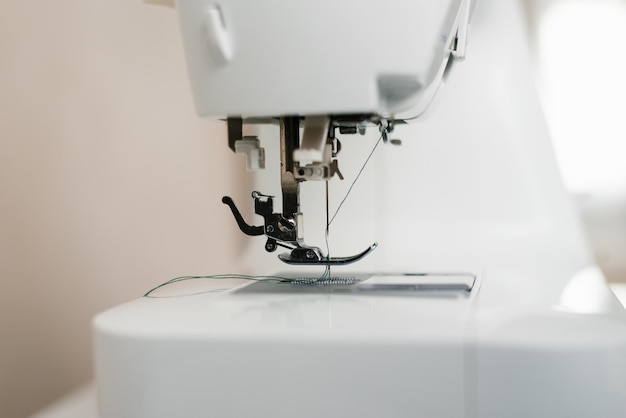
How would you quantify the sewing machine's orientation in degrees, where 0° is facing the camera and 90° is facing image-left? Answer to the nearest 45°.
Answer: approximately 270°
